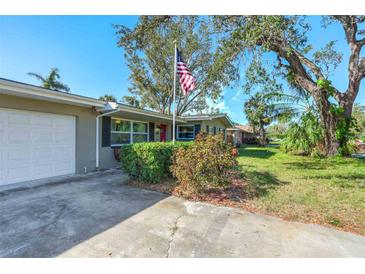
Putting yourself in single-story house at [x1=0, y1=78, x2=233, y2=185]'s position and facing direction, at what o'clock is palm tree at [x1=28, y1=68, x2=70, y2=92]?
The palm tree is roughly at 7 o'clock from the single-story house.

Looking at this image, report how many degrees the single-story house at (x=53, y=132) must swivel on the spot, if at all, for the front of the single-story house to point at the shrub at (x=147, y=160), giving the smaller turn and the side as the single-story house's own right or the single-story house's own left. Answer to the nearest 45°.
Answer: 0° — it already faces it

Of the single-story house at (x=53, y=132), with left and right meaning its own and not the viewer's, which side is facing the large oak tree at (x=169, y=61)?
left

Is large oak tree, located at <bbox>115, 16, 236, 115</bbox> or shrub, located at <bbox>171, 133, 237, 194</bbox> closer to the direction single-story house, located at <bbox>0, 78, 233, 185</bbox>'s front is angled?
the shrub

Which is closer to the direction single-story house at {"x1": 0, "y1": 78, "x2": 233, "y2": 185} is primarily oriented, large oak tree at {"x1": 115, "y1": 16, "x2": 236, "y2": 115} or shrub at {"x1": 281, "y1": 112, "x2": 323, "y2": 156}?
the shrub

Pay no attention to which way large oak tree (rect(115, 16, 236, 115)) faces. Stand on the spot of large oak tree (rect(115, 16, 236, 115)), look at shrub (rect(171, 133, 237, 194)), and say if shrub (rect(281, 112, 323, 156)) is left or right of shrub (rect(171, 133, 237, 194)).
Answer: left

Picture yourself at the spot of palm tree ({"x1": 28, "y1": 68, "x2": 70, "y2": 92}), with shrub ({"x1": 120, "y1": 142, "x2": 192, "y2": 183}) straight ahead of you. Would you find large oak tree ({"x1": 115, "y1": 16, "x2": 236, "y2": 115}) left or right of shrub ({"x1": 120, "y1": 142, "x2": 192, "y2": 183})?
left

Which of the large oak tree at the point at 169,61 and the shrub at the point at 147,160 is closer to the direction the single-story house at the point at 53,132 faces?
the shrub

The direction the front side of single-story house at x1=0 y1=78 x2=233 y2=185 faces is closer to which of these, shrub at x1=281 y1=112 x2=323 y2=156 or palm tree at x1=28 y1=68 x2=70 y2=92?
the shrub

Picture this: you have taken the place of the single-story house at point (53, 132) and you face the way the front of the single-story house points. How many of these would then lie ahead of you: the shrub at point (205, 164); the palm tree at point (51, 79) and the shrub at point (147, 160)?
2

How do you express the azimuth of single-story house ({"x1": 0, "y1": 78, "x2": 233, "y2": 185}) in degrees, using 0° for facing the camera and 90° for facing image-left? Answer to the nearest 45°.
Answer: approximately 315°

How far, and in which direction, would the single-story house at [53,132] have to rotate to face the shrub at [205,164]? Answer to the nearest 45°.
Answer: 0° — it already faces it
